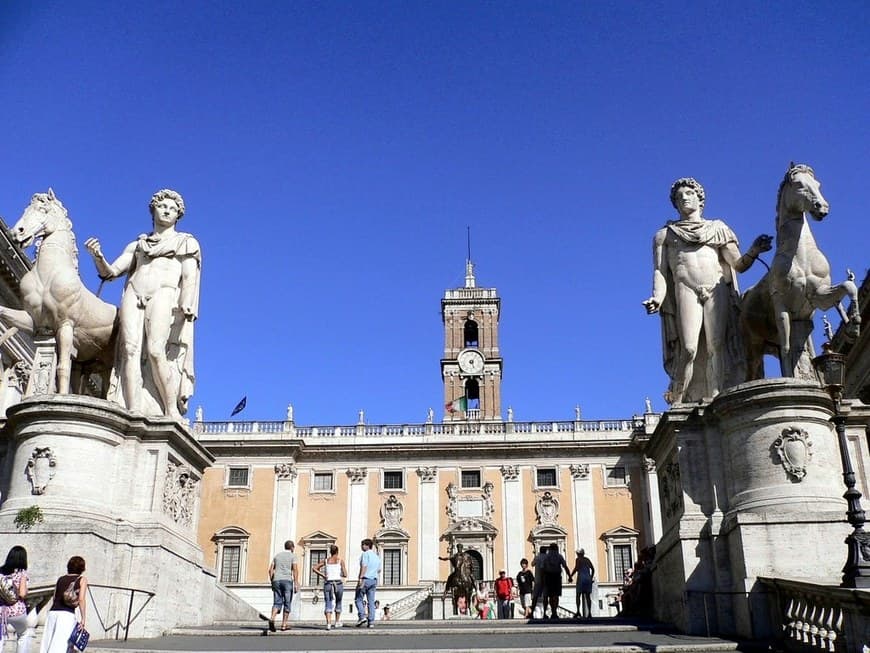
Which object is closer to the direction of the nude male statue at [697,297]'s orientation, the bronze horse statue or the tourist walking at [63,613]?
the tourist walking

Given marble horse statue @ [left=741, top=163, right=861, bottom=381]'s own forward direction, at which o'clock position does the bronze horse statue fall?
The bronze horse statue is roughly at 6 o'clock from the marble horse statue.

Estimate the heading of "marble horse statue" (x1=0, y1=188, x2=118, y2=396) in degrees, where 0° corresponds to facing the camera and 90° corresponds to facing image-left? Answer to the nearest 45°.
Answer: approximately 45°

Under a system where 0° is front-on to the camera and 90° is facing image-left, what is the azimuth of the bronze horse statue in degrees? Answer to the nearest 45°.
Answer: approximately 0°

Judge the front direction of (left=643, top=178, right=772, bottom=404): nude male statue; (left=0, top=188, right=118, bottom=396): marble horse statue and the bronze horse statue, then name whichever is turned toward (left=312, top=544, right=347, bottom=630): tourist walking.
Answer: the bronze horse statue

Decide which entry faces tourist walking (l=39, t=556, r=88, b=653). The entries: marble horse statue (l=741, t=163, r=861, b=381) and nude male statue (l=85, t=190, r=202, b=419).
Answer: the nude male statue

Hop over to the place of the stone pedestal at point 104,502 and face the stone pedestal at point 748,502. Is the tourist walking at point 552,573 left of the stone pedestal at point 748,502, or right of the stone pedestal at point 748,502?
left
